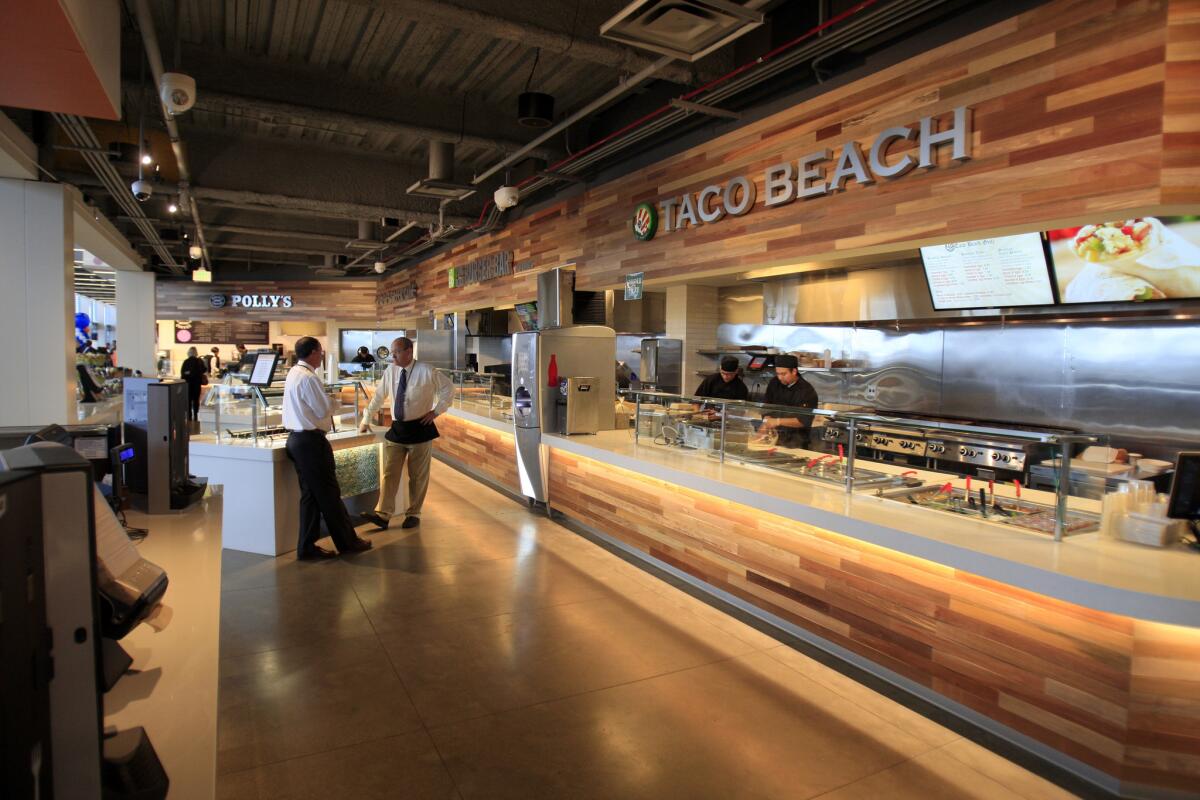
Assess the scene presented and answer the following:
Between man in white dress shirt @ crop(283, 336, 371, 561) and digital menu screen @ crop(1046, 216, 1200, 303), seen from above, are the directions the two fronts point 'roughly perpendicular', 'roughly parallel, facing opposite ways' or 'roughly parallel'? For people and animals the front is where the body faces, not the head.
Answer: roughly parallel, facing opposite ways

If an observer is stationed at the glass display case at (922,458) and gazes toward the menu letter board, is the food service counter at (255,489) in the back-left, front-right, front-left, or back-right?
front-left

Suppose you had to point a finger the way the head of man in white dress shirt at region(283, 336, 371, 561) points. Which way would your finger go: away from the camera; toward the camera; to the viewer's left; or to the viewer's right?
to the viewer's right

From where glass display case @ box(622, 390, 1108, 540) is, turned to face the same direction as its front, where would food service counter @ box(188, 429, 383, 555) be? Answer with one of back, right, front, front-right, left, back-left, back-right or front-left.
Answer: front-right

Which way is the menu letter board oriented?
toward the camera

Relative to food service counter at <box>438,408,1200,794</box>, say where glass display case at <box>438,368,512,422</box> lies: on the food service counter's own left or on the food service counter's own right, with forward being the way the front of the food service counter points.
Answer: on the food service counter's own right

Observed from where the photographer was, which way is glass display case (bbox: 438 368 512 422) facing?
facing the viewer and to the left of the viewer

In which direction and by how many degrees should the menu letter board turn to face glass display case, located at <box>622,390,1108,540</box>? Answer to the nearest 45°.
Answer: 0° — it already faces it

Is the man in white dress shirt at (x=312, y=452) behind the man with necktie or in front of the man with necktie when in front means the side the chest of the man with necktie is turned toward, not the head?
in front

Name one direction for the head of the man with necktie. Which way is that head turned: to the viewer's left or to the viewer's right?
to the viewer's left

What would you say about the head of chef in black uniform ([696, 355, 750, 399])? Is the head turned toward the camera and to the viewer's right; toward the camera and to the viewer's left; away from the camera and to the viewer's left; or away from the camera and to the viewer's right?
toward the camera and to the viewer's left

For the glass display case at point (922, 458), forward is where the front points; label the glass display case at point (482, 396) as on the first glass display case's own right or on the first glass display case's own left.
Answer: on the first glass display case's own right

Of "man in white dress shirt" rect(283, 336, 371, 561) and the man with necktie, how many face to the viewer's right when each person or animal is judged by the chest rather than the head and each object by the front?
1

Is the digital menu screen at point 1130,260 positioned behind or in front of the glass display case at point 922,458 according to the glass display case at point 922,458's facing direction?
behind
